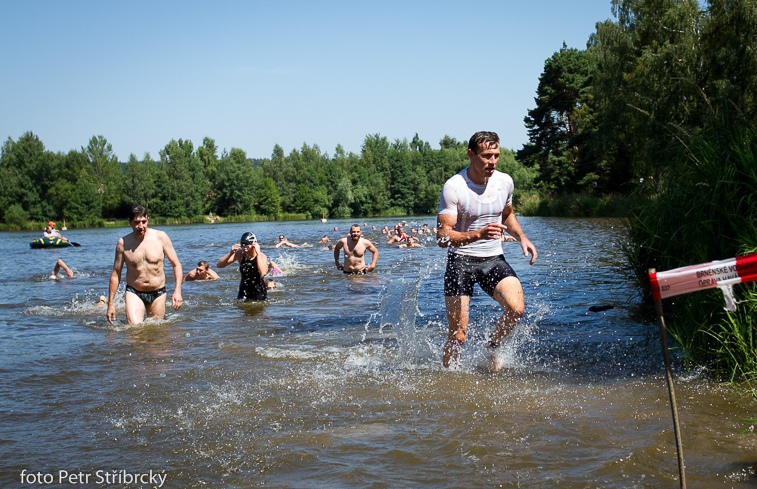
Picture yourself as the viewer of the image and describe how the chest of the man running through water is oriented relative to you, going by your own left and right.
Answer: facing the viewer and to the right of the viewer

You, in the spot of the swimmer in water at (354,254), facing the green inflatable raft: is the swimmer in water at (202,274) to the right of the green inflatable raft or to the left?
left

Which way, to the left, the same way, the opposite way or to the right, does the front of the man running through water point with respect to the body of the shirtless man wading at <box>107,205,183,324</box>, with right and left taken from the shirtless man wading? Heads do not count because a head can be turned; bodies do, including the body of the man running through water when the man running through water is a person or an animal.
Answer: the same way

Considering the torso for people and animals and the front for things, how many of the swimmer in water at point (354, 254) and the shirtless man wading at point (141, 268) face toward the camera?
2

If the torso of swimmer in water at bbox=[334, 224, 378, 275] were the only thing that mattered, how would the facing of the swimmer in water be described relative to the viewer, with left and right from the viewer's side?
facing the viewer

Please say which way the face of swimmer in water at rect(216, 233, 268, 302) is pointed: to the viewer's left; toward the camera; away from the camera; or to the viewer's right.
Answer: toward the camera

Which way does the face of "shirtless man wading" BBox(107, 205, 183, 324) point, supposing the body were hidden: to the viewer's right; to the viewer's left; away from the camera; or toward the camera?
toward the camera

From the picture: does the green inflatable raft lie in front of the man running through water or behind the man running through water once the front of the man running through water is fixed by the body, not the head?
behind

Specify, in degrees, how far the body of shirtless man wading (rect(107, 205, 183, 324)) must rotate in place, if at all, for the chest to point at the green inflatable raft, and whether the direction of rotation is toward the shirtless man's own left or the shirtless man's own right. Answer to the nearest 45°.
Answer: approximately 180°

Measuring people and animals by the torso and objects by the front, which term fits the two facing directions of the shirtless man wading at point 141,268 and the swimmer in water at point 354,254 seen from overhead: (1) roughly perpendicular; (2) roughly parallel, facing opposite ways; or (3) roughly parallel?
roughly parallel

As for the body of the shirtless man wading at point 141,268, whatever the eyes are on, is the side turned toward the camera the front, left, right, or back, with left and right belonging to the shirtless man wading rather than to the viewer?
front
